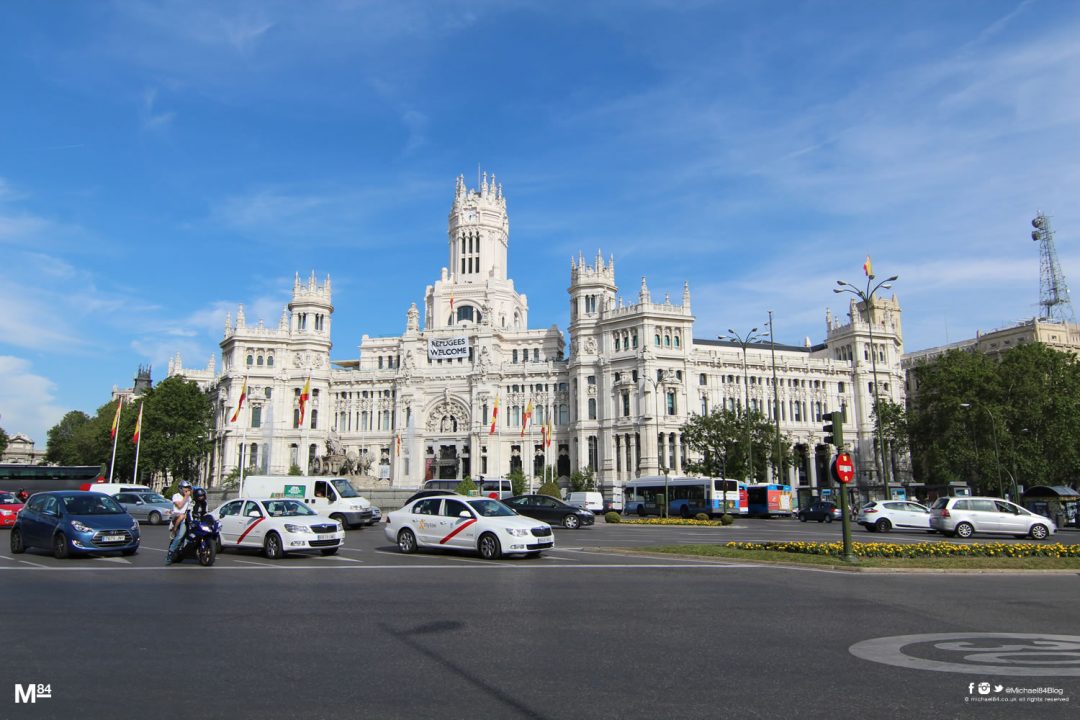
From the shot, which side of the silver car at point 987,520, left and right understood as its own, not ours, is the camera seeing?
right

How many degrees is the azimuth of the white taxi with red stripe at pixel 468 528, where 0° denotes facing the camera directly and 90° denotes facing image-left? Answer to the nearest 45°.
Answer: approximately 315°

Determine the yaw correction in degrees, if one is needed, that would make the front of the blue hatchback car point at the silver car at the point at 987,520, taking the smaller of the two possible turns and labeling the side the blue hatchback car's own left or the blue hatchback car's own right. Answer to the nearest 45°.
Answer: approximately 45° to the blue hatchback car's own left

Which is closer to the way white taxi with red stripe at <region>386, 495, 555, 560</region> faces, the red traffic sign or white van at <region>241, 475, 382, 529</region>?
the red traffic sign

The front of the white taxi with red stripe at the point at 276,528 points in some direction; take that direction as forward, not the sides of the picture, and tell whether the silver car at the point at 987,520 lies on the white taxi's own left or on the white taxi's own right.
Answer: on the white taxi's own left

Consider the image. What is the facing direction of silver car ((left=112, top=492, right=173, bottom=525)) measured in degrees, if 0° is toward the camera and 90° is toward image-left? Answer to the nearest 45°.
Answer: approximately 315°

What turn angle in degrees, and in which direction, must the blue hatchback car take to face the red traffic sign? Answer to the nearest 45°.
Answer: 0° — it already faces it

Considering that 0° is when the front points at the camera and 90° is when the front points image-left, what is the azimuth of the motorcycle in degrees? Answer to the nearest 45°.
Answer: approximately 315°

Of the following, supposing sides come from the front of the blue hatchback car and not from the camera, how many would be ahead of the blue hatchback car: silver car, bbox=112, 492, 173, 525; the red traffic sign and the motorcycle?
2
